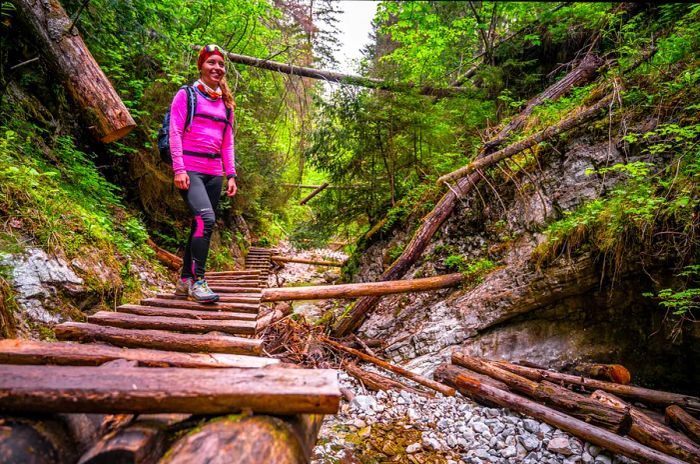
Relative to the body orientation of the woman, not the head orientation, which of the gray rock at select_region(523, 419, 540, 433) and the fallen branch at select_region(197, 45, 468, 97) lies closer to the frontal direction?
the gray rock

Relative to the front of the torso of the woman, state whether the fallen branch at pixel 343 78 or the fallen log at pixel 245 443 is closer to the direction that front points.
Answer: the fallen log

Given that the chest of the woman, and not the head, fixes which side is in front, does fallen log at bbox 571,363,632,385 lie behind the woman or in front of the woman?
in front

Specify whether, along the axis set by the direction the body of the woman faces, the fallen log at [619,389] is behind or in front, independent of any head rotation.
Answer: in front

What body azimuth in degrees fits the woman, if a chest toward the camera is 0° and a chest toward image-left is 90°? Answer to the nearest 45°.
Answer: approximately 315°
